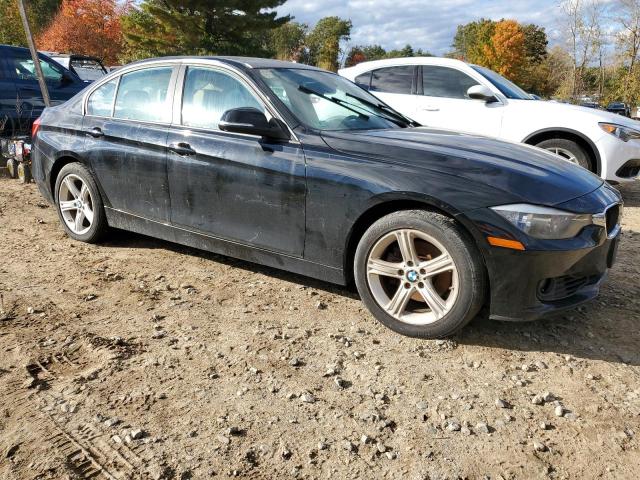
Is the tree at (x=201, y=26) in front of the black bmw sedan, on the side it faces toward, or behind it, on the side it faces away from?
behind

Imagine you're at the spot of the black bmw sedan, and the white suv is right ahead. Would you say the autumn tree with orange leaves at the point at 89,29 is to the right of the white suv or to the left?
left

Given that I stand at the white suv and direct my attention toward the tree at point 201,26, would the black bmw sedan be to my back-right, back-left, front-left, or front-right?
back-left

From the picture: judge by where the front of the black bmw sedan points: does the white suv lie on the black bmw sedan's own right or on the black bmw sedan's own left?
on the black bmw sedan's own left

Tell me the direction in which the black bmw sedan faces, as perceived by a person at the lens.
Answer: facing the viewer and to the right of the viewer

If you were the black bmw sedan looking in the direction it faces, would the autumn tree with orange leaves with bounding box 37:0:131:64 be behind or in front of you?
behind
